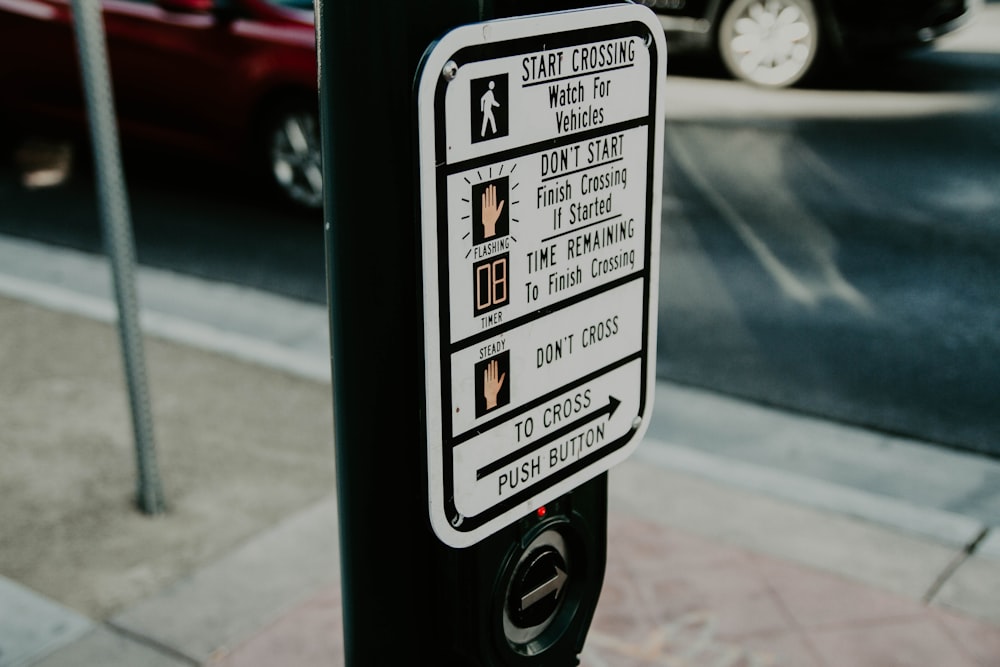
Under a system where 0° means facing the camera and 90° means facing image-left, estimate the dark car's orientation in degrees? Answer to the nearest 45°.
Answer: approximately 90°

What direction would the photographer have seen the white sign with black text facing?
facing the viewer and to the right of the viewer

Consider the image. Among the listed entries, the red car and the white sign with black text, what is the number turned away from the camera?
0

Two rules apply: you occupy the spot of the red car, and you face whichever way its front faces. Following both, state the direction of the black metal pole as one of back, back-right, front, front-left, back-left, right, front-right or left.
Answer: front-right
